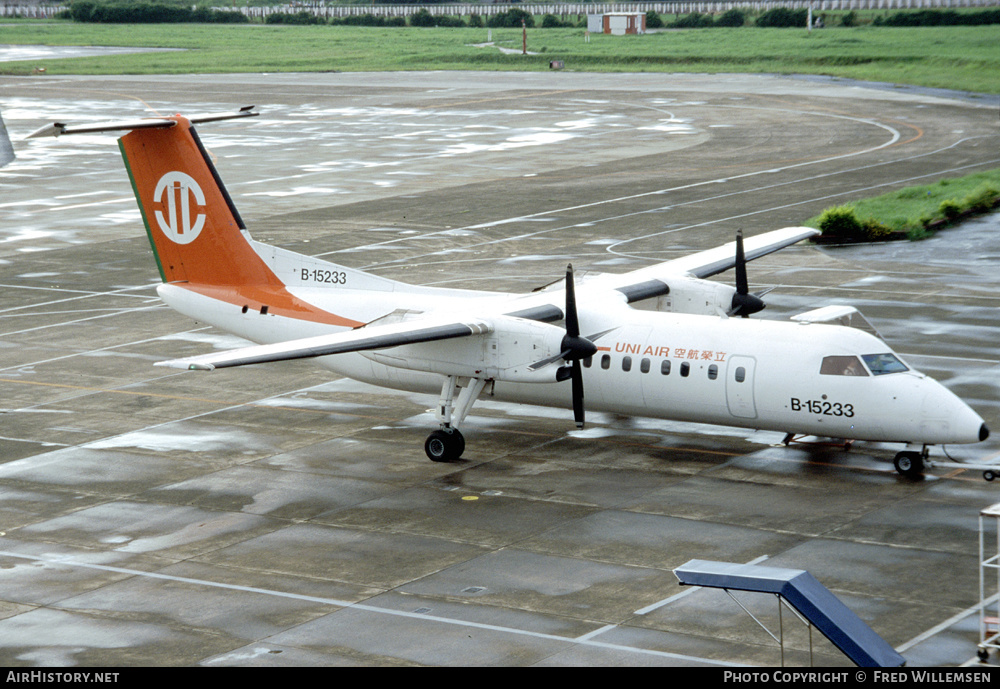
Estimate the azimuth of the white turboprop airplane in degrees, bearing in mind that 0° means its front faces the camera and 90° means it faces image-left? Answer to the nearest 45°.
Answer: approximately 315°
